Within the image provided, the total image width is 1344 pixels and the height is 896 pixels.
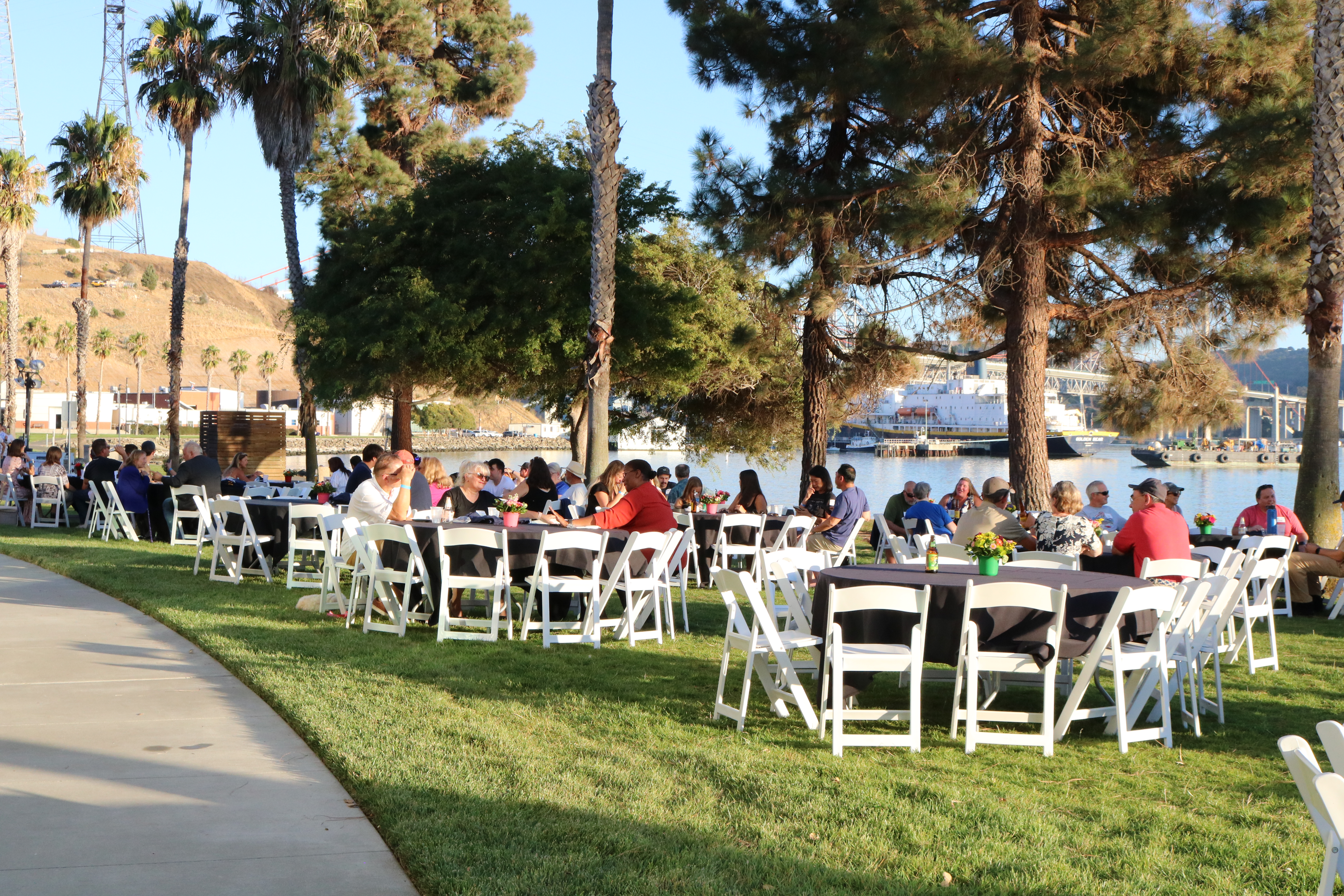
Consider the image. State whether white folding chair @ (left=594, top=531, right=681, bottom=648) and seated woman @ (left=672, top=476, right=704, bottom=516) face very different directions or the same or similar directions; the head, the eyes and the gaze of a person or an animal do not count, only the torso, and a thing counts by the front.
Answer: very different directions

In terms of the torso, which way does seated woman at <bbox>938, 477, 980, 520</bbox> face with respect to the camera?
toward the camera

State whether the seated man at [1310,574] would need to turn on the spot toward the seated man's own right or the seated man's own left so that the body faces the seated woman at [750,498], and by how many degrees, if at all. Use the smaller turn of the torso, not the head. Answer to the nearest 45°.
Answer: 0° — they already face them

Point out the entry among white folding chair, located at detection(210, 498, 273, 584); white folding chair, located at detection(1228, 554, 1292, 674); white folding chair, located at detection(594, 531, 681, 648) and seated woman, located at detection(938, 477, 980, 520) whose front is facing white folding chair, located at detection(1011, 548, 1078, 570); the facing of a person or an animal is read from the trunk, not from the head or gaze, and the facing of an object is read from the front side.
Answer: the seated woman

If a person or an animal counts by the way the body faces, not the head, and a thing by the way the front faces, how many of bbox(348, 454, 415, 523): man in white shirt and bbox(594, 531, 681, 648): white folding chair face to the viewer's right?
1

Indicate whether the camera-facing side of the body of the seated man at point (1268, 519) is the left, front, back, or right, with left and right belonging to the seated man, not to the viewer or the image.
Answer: front

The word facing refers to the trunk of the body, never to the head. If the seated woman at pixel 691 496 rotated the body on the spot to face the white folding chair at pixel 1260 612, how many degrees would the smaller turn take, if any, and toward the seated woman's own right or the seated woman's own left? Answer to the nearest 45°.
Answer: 0° — they already face it

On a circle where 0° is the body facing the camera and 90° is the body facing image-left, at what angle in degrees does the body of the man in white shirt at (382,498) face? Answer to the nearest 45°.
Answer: approximately 270°

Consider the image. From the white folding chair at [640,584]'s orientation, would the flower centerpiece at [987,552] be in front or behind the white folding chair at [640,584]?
behind

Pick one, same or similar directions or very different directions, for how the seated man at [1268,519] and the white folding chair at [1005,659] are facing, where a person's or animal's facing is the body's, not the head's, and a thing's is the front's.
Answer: very different directions

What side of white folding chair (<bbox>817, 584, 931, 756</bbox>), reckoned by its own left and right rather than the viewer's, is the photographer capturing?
back

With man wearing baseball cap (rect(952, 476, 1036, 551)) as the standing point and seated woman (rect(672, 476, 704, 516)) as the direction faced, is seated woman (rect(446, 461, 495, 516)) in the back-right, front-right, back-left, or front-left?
front-left

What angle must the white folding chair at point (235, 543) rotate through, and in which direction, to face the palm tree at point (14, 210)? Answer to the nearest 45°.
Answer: approximately 45° to its left

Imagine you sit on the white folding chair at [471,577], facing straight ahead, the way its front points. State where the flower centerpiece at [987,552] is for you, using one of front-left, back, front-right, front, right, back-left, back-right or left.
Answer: back-right

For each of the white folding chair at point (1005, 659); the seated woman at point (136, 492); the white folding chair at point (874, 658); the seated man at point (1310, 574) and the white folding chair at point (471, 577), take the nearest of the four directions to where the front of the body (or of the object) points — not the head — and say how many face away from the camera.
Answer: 3
